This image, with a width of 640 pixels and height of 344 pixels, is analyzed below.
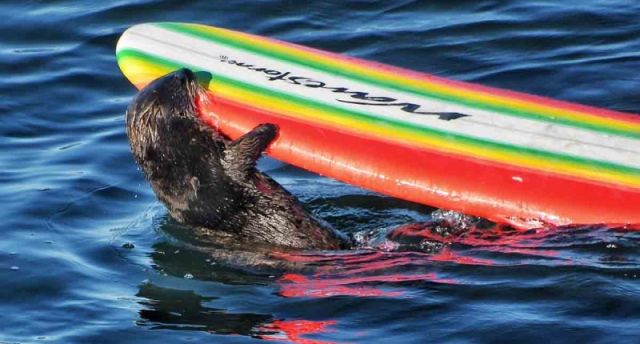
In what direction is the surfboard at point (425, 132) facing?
to the viewer's left
